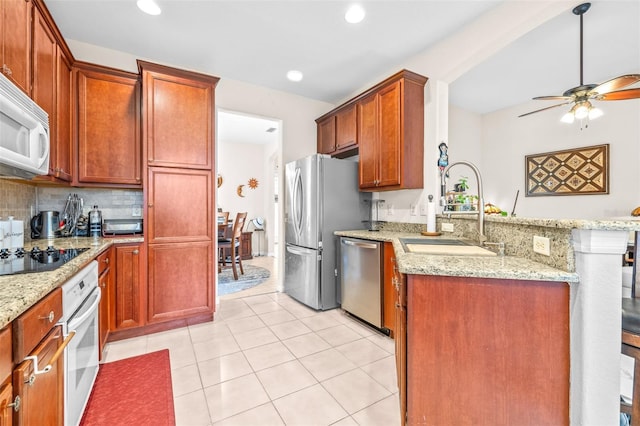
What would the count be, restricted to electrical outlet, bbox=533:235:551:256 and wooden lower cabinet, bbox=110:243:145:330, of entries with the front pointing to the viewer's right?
0

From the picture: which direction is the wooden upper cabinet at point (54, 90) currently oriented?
to the viewer's right

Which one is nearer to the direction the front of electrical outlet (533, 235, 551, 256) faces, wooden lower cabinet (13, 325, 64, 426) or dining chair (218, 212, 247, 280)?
the wooden lower cabinet

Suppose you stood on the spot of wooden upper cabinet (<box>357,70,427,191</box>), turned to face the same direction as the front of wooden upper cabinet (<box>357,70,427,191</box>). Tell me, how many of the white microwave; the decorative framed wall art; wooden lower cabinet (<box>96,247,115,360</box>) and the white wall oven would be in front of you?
3

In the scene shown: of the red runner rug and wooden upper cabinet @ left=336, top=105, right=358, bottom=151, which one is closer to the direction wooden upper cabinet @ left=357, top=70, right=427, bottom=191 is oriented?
the red runner rug

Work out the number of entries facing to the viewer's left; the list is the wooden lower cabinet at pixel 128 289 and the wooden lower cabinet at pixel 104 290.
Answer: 0

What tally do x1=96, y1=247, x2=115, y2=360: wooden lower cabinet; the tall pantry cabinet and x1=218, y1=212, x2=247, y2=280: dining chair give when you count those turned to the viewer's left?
1

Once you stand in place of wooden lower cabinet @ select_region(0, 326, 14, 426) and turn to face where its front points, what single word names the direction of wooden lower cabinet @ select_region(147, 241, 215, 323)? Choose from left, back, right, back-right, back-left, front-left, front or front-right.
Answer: front-left

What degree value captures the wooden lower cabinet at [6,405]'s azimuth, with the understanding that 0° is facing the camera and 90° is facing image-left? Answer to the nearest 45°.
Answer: approximately 270°
